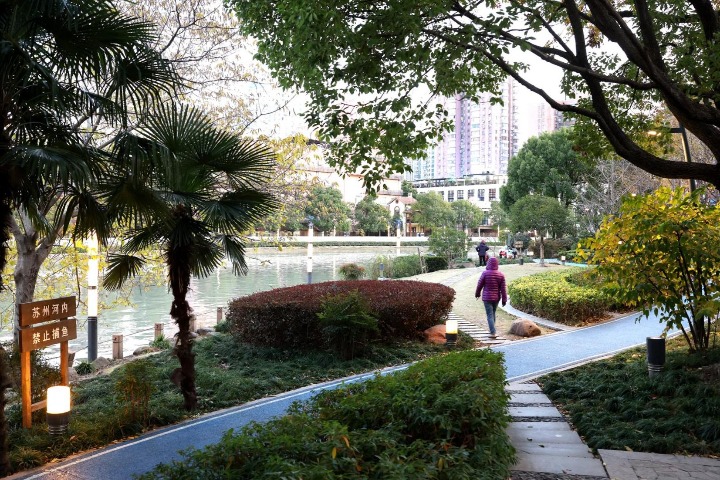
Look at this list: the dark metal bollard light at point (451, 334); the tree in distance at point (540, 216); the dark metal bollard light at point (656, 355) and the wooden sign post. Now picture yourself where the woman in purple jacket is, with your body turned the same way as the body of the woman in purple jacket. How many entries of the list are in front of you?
1

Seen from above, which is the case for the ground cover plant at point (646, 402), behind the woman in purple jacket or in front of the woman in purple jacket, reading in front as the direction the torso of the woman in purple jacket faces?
behind

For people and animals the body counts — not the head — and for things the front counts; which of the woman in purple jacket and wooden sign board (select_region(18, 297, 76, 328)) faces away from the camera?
the woman in purple jacket

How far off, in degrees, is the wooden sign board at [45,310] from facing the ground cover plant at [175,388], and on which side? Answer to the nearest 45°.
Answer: approximately 90° to its left

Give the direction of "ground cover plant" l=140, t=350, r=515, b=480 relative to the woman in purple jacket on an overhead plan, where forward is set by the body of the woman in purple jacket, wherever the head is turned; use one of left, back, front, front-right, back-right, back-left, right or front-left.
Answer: back

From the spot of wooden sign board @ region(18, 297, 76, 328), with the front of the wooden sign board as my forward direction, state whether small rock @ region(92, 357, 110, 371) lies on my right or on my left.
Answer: on my left

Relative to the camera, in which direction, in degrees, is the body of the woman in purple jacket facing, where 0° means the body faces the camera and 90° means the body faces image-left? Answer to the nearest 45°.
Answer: approximately 180°

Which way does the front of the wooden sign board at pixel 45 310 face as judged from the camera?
facing the viewer and to the right of the viewer

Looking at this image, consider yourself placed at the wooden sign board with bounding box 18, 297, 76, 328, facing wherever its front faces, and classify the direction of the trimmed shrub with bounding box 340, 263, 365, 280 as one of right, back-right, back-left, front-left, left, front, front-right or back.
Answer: left
